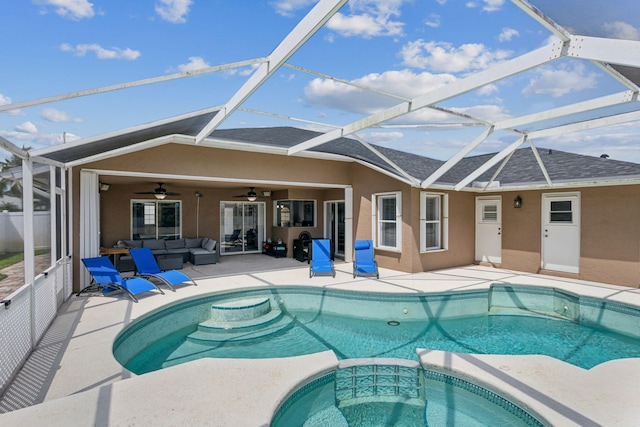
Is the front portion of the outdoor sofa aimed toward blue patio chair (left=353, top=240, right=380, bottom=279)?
no

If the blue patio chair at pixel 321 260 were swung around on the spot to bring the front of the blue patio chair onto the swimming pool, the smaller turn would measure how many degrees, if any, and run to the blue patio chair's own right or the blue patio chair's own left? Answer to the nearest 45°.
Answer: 0° — it already faces it

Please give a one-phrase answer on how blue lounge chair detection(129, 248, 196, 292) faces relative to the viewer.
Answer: facing the viewer and to the right of the viewer

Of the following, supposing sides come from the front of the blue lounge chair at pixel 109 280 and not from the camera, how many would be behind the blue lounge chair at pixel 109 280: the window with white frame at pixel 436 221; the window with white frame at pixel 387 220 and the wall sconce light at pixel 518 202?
0

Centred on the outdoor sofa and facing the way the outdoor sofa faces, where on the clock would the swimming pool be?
The swimming pool is roughly at 11 o'clock from the outdoor sofa.

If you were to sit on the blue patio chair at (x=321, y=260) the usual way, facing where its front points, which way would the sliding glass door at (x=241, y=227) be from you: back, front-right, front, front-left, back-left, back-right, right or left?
back-right

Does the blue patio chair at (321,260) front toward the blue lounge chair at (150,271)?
no

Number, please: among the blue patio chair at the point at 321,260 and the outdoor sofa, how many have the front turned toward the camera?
2

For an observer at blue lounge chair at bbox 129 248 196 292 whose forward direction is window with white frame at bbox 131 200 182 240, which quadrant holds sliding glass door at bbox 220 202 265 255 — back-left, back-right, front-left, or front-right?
front-right

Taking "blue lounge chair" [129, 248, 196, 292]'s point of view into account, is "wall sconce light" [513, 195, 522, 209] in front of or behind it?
in front

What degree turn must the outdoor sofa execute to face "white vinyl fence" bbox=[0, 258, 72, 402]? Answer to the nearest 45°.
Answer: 0° — it already faces it

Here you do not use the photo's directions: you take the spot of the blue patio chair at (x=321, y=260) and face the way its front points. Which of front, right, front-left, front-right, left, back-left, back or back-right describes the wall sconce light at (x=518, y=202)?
left

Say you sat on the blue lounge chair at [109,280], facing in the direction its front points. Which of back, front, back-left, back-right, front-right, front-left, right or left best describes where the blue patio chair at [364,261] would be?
front-left

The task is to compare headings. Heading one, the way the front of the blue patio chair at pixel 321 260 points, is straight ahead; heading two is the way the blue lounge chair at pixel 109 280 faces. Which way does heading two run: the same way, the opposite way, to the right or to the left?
to the left

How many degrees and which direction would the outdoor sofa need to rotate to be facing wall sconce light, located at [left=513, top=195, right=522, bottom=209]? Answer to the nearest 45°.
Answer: approximately 45° to its left

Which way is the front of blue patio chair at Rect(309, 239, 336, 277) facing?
toward the camera

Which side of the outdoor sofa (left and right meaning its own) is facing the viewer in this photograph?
front

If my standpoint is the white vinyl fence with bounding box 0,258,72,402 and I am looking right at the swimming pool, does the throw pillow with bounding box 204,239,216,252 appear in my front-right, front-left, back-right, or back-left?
front-left

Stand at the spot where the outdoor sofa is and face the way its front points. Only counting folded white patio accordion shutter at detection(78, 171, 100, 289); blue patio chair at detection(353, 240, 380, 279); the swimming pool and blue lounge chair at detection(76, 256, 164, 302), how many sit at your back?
0

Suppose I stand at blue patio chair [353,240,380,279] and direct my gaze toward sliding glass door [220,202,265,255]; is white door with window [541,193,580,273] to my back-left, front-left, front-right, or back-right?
back-right
